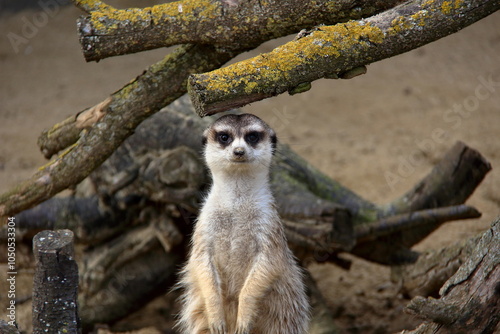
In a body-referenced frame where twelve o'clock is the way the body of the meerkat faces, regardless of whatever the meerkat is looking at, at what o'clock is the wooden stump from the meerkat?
The wooden stump is roughly at 2 o'clock from the meerkat.

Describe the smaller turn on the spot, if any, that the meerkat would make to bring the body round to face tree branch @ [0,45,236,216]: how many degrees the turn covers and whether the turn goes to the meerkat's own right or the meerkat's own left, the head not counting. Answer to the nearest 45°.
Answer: approximately 135° to the meerkat's own right

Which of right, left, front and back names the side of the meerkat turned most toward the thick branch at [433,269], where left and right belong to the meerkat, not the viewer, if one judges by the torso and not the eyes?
left

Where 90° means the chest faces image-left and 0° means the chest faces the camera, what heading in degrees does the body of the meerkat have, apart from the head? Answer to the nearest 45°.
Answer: approximately 0°

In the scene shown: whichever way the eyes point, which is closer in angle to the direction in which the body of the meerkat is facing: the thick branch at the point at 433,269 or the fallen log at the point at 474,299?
the fallen log
